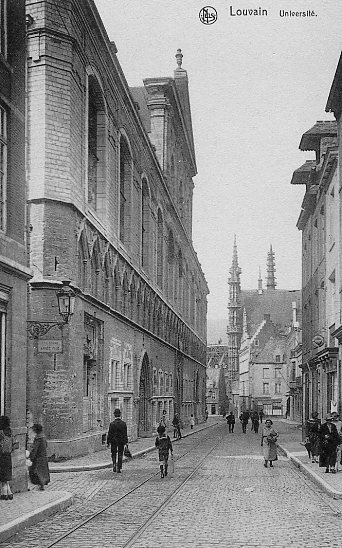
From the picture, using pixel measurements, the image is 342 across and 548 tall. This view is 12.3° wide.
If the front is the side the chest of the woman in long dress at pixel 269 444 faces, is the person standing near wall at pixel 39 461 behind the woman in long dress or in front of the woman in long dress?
in front

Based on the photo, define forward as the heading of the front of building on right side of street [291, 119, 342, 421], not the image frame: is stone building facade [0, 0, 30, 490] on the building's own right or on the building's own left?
on the building's own left

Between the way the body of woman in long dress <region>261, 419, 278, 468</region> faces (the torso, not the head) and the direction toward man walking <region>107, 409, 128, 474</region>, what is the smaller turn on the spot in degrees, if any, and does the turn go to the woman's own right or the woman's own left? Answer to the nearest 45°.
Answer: approximately 45° to the woman's own right

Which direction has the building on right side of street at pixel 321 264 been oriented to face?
to the viewer's left

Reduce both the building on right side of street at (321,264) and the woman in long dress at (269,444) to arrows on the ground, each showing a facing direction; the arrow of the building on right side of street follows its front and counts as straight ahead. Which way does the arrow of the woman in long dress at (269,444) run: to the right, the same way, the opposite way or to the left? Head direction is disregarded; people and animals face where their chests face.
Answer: to the left

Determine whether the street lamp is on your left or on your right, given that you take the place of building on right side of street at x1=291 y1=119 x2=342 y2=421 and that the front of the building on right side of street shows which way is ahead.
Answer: on your left

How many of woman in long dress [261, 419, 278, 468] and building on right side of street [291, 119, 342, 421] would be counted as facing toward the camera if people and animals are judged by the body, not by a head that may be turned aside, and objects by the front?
1

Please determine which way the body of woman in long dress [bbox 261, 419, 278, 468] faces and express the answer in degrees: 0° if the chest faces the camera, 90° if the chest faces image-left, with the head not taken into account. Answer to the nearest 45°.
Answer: approximately 0°

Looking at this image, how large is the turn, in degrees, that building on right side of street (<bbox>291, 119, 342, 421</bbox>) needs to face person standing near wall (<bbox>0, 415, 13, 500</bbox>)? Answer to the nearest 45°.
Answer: approximately 90° to its left
